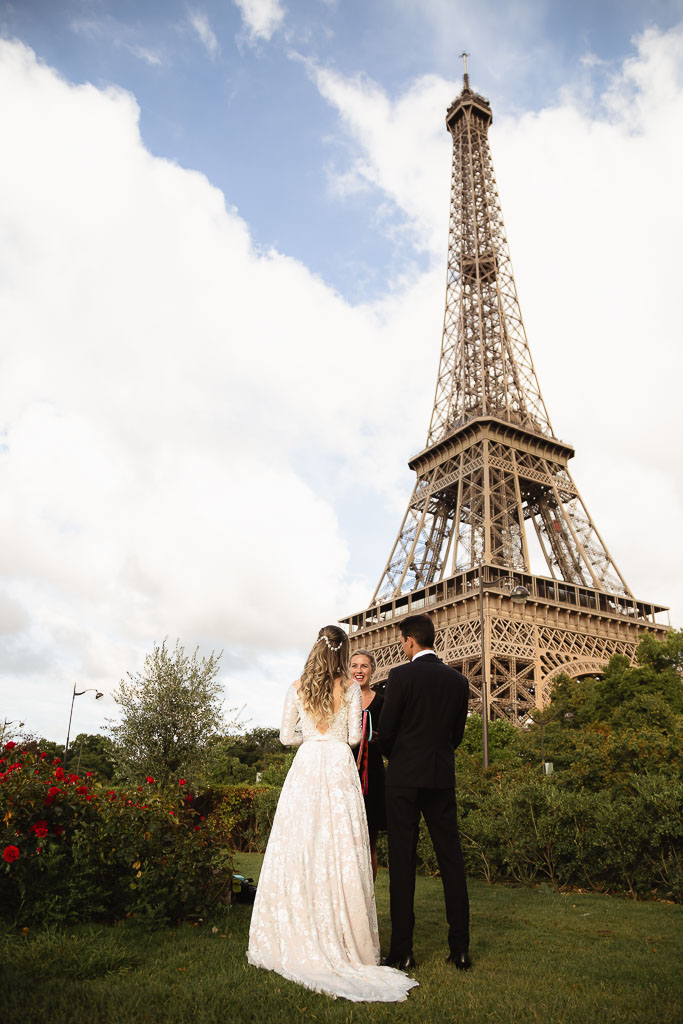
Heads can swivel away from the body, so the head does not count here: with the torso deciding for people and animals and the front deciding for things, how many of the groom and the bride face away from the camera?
2

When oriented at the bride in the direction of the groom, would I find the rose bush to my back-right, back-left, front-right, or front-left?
back-left

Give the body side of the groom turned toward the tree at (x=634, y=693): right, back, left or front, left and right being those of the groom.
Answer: front

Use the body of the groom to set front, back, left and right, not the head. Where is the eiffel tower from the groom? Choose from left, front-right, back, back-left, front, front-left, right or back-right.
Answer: front

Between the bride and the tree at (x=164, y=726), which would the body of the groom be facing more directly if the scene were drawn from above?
the tree

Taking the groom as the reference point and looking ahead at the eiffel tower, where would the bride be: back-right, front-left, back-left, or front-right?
back-left

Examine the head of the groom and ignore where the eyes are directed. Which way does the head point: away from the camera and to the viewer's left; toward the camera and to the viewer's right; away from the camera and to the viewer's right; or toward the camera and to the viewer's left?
away from the camera and to the viewer's left

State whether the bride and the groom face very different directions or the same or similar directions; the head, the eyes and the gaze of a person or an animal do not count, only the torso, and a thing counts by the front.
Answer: same or similar directions

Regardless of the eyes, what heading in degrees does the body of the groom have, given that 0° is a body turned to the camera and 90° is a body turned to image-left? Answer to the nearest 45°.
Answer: approximately 180°

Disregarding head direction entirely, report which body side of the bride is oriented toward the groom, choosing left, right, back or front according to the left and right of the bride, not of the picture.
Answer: right

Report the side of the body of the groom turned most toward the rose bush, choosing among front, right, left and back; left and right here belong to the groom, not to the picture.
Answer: left

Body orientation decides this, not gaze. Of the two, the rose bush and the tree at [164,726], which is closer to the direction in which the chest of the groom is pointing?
the tree

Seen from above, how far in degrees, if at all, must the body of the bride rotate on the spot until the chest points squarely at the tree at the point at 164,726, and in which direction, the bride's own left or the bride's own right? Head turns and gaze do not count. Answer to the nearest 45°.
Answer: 0° — they already face it

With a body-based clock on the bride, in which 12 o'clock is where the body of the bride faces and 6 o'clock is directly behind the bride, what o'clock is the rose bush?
The rose bush is roughly at 10 o'clock from the bride.

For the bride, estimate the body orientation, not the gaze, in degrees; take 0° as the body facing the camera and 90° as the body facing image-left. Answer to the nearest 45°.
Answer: approximately 180°
